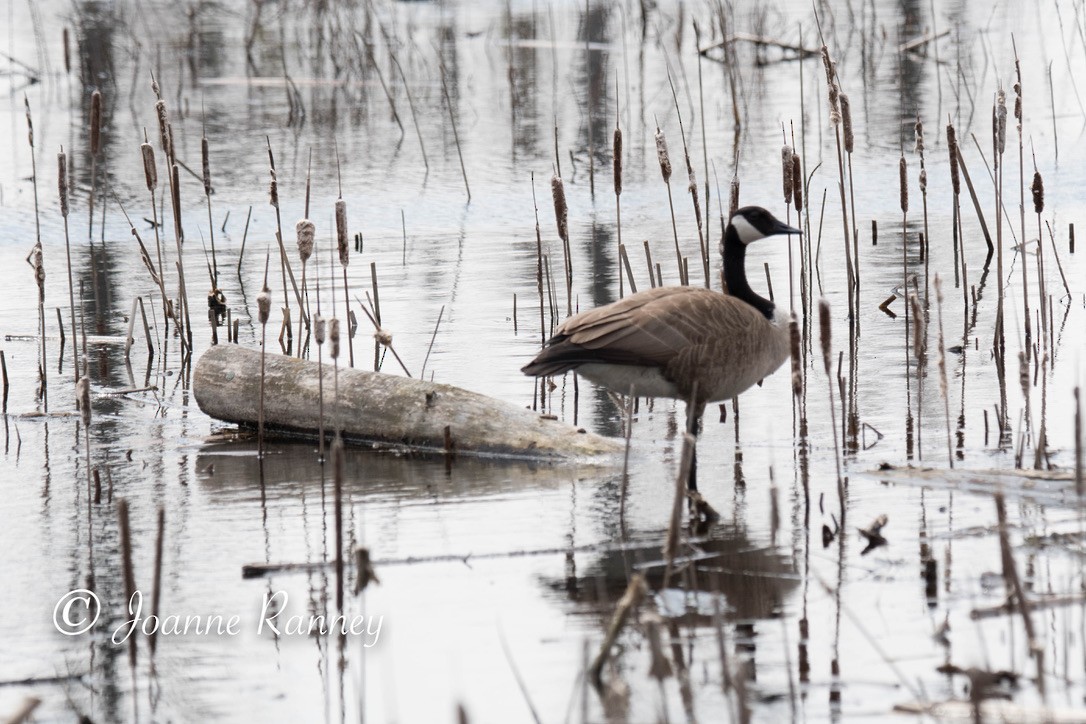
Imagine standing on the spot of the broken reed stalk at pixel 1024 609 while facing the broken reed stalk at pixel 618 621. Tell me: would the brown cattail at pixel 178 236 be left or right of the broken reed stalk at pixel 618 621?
right

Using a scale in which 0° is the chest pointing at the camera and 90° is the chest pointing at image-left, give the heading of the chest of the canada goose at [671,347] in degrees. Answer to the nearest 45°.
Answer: approximately 270°

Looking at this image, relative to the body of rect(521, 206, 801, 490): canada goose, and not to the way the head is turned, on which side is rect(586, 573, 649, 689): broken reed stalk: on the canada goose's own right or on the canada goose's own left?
on the canada goose's own right

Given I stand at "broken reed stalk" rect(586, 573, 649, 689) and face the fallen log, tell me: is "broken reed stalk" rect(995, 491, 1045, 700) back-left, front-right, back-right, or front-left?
back-right

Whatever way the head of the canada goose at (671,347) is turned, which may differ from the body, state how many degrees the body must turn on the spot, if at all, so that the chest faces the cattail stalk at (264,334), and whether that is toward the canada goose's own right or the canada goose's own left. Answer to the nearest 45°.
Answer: approximately 180°

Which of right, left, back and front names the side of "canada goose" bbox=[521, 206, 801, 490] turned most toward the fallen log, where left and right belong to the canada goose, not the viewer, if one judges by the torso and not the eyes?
back

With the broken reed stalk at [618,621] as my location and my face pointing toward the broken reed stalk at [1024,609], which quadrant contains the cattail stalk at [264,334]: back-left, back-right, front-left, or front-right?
back-left
